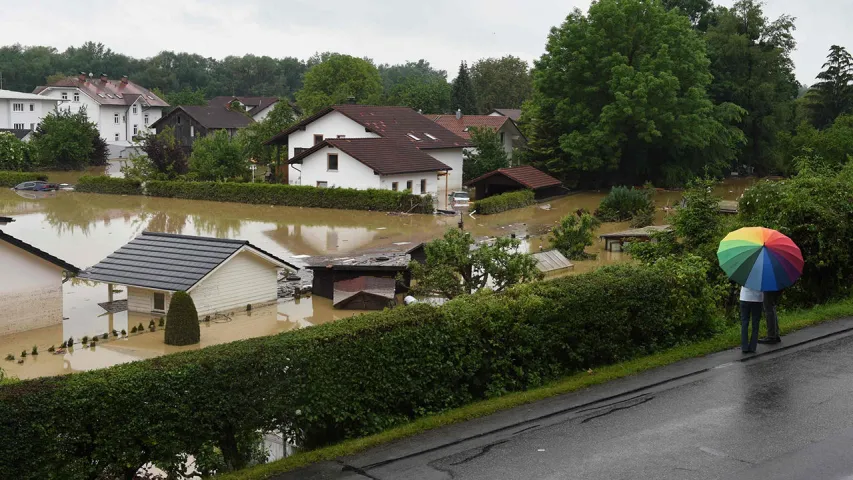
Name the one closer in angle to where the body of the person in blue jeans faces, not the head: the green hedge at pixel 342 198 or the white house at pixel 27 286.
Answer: the green hedge

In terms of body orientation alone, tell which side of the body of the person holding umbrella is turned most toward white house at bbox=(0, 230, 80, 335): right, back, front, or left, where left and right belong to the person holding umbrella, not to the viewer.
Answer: left

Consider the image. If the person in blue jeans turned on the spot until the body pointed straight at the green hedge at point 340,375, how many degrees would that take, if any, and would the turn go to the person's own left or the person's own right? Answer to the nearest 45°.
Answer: approximately 135° to the person's own left

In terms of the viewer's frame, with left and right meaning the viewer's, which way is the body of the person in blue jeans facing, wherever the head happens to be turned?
facing away from the viewer

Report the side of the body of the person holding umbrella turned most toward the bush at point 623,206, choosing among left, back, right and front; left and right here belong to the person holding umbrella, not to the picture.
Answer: front

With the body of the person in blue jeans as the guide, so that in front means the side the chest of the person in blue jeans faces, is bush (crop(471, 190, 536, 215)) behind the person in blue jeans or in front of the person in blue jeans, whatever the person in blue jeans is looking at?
in front

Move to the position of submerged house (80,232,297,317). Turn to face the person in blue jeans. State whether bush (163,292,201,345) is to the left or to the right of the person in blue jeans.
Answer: right

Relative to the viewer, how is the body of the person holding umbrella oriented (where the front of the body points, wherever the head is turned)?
away from the camera
